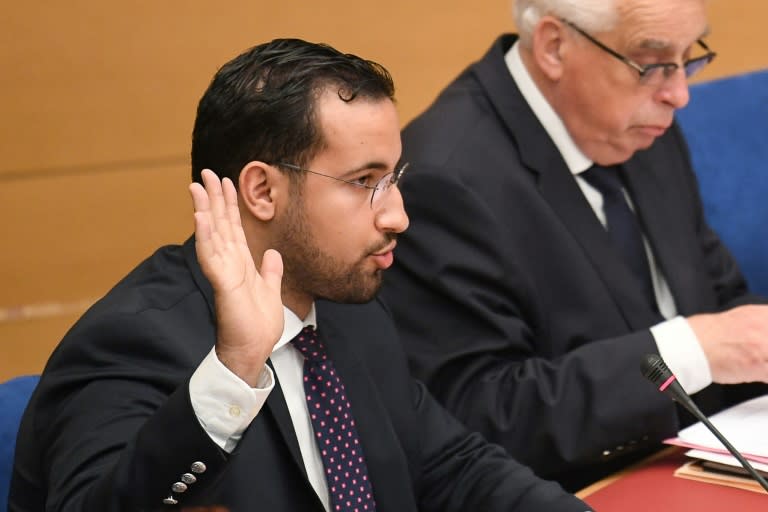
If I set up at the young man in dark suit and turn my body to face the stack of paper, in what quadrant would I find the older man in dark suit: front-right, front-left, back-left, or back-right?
front-left

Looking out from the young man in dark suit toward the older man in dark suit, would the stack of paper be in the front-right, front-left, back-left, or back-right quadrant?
front-right

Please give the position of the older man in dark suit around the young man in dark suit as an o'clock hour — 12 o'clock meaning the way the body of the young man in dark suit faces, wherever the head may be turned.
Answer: The older man in dark suit is roughly at 9 o'clock from the young man in dark suit.

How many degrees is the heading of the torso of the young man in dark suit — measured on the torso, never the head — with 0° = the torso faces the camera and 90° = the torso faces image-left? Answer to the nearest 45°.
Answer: approximately 315°

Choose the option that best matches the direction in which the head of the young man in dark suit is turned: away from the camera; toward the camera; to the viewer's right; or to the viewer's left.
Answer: to the viewer's right

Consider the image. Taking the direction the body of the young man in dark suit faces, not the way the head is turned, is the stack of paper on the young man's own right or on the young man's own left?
on the young man's own left

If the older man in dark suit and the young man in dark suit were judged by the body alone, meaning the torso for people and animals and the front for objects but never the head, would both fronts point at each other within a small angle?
no

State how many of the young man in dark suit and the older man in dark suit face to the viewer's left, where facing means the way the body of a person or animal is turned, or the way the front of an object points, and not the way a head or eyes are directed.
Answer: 0

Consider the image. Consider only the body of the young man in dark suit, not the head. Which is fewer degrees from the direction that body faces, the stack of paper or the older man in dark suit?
the stack of paper

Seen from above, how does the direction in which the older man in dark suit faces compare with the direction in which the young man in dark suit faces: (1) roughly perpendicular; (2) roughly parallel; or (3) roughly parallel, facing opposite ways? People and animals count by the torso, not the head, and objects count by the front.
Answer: roughly parallel

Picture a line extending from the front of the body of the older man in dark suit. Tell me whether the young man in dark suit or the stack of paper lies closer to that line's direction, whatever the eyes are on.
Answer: the stack of paper

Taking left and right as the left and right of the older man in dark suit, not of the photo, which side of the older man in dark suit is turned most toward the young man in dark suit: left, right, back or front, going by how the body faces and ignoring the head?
right
